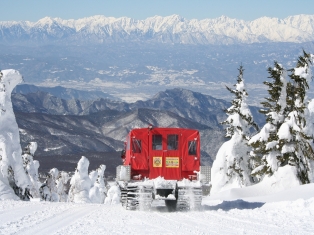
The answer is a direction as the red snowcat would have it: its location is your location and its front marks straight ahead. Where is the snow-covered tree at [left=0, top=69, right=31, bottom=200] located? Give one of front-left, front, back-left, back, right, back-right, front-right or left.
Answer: front-left

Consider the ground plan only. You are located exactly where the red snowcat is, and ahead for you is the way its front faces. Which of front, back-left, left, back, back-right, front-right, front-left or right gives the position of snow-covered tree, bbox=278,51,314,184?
front-right

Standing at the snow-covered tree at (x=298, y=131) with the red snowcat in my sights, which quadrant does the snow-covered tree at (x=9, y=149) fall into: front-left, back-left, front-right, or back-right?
front-right

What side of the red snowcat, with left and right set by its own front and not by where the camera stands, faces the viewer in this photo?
back
